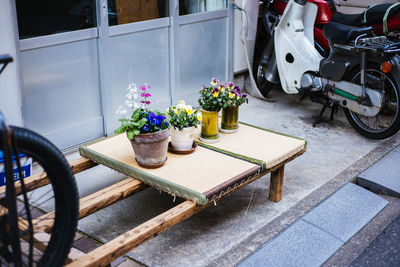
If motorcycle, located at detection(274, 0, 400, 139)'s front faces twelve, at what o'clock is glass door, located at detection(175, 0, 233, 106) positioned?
The glass door is roughly at 11 o'clock from the motorcycle.

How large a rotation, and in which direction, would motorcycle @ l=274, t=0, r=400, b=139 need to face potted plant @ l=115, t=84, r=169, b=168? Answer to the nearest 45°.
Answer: approximately 90° to its left

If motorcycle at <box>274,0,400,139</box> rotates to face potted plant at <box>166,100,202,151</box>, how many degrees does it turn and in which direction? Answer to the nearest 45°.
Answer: approximately 90° to its left

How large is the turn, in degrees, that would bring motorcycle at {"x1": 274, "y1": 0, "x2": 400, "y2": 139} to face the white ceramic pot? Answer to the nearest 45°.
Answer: approximately 90° to its left

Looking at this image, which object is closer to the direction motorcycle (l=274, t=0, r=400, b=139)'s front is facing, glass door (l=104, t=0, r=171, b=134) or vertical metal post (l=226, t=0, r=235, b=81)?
the vertical metal post

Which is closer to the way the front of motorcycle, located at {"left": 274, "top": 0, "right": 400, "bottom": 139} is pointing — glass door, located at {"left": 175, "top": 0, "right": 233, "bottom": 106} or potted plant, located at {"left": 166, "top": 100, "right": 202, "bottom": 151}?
the glass door

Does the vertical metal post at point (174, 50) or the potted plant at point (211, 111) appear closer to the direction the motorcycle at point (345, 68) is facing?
the vertical metal post

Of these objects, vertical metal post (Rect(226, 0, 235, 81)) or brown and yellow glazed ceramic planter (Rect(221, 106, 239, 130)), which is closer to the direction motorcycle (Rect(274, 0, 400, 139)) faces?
the vertical metal post

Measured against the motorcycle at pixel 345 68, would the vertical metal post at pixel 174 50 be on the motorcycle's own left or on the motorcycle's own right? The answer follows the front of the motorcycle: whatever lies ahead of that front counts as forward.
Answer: on the motorcycle's own left

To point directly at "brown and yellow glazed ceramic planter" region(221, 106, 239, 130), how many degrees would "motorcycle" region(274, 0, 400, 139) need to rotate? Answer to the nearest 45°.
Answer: approximately 90° to its left

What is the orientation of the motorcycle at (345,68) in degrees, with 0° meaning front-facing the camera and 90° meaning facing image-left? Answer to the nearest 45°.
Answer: approximately 135°
